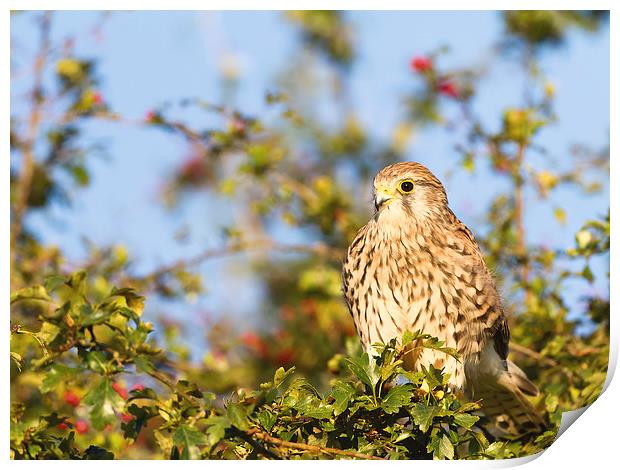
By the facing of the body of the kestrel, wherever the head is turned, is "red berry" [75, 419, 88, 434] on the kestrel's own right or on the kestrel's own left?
on the kestrel's own right

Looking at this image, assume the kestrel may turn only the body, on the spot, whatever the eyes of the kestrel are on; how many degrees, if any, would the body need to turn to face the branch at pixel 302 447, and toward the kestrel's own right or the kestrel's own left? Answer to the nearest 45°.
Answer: approximately 45° to the kestrel's own right

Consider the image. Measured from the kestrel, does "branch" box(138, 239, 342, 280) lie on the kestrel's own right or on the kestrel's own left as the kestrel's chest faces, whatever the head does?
on the kestrel's own right

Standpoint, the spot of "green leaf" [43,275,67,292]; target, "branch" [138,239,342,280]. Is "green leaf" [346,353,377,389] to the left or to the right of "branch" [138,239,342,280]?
right

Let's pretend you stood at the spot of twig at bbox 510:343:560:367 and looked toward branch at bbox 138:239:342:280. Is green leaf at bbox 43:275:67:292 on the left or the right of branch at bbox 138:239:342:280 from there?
left

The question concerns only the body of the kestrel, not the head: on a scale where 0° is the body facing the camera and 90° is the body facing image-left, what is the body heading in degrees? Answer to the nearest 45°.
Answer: approximately 45°
